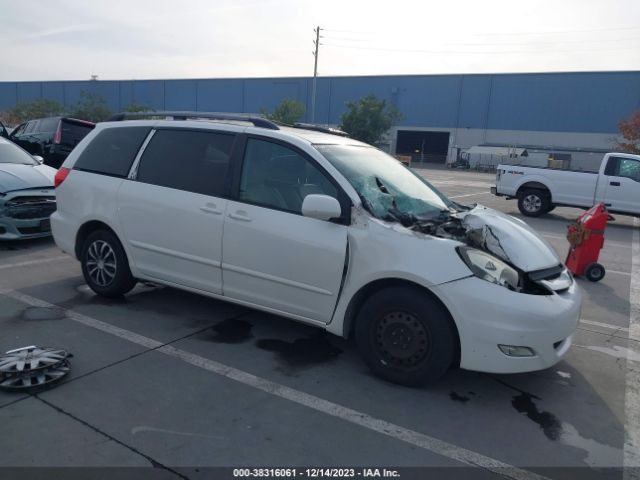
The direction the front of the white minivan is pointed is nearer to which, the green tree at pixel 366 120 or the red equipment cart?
the red equipment cart

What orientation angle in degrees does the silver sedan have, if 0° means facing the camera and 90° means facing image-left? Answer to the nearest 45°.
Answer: approximately 315°

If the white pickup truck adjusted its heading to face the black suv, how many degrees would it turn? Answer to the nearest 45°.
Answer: approximately 135° to its right

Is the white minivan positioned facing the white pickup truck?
no

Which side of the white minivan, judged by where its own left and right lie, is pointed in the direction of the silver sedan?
back

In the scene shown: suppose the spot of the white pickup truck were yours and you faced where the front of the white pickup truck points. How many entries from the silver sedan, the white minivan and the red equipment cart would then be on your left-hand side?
0

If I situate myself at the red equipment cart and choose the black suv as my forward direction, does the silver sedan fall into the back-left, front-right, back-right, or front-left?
front-left

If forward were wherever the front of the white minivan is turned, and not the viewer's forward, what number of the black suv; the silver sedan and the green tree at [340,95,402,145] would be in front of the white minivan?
0

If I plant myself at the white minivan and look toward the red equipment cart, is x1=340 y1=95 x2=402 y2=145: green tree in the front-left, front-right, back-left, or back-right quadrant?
front-left

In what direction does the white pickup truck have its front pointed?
to the viewer's right

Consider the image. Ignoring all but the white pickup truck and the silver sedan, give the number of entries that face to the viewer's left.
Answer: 0

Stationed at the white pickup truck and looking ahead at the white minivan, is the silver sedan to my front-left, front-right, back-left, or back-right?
front-right

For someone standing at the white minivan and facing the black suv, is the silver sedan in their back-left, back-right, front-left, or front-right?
front-left

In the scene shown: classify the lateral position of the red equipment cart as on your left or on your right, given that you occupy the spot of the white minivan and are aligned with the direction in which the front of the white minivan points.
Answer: on your left

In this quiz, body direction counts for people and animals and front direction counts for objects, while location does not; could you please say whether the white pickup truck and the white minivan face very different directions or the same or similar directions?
same or similar directions

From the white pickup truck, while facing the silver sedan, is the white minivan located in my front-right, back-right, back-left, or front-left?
front-left

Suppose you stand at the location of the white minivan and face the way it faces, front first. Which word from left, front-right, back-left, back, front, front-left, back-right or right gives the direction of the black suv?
back
